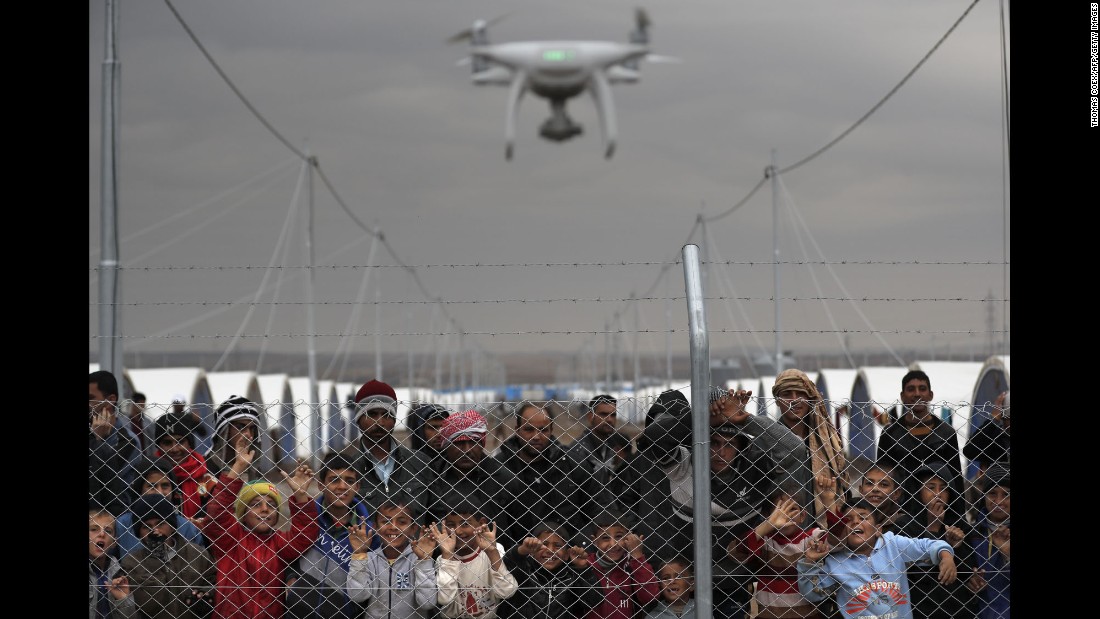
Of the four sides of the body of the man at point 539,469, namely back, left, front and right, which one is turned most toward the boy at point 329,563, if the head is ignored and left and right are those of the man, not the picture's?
right

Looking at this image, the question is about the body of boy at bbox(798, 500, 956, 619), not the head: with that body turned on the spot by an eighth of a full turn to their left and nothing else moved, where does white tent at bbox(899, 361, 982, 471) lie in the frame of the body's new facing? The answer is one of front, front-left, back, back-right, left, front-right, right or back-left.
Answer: back-left

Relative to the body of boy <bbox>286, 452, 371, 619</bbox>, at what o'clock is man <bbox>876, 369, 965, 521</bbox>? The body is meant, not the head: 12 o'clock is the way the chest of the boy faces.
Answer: The man is roughly at 9 o'clock from the boy.

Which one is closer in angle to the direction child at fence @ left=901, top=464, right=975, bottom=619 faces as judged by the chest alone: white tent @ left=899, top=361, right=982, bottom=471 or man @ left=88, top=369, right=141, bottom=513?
the man

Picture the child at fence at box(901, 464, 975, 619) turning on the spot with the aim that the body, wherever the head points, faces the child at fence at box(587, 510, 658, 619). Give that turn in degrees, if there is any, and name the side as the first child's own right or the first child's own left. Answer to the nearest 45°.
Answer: approximately 45° to the first child's own right

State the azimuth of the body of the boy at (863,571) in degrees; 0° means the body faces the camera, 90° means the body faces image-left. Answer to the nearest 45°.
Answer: approximately 0°
